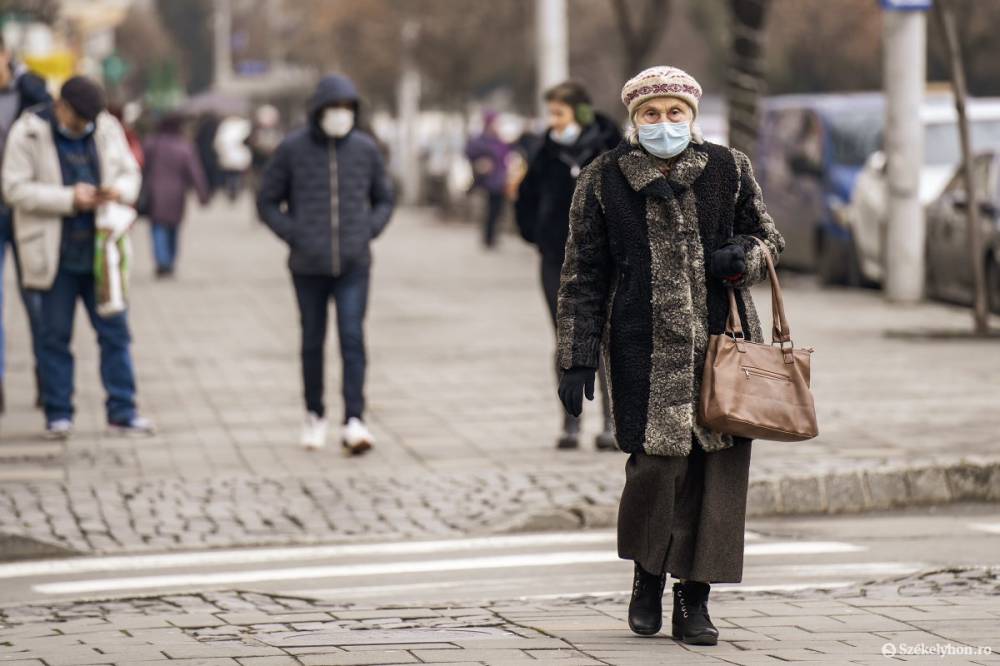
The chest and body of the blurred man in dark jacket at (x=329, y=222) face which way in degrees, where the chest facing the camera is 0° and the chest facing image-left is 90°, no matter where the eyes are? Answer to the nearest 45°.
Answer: approximately 0°

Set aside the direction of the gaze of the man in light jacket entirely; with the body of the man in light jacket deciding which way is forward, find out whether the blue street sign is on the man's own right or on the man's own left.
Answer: on the man's own left

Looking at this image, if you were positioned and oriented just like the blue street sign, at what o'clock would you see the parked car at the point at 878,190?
The parked car is roughly at 6 o'clock from the blue street sign.

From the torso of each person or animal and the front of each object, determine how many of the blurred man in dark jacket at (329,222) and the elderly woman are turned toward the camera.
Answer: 2

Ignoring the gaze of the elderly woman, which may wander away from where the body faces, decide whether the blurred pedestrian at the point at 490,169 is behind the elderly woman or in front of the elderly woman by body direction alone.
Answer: behind

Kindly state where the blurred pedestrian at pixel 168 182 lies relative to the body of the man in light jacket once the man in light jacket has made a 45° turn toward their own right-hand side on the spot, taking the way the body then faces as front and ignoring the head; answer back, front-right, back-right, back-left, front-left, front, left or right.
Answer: back

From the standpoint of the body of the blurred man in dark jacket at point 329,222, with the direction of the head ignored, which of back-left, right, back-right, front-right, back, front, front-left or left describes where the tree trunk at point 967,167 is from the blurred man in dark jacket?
back-left

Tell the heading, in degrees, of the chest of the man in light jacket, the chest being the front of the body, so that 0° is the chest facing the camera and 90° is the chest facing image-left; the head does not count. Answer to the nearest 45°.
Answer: approximately 315°

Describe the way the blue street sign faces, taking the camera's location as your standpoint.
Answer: facing the viewer

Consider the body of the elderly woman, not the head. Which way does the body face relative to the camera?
toward the camera

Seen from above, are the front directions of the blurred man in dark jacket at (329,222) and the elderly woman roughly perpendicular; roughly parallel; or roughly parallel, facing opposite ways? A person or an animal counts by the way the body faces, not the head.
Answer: roughly parallel

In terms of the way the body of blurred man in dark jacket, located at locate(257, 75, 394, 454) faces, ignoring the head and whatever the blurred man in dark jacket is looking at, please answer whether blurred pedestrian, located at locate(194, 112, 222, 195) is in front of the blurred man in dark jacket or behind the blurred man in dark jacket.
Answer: behind
